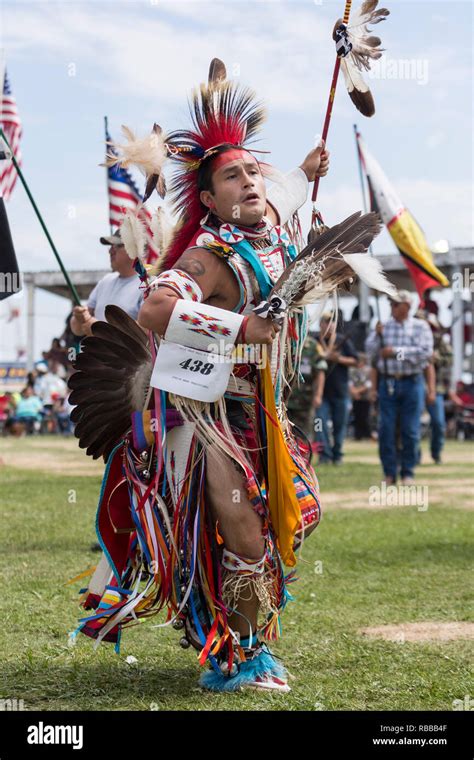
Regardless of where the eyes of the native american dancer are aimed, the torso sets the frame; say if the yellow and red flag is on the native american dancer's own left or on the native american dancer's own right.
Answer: on the native american dancer's own left

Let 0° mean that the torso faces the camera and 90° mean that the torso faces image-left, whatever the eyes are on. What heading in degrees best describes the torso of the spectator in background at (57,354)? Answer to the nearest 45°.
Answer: approximately 0°

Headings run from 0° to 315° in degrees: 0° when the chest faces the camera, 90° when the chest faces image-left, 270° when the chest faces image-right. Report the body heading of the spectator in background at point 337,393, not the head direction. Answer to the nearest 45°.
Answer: approximately 45°

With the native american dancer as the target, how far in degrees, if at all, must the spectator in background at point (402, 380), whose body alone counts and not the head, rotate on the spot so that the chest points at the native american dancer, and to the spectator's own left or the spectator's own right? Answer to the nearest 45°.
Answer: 0° — they already face them

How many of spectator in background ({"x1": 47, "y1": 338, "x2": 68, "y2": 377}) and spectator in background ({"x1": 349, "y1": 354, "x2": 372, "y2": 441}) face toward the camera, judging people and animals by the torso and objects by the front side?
2

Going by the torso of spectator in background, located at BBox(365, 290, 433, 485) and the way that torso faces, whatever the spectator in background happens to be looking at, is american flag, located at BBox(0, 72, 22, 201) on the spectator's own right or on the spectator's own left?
on the spectator's own right

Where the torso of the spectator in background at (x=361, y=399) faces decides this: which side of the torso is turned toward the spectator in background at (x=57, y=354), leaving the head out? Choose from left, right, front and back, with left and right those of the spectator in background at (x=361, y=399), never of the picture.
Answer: right
